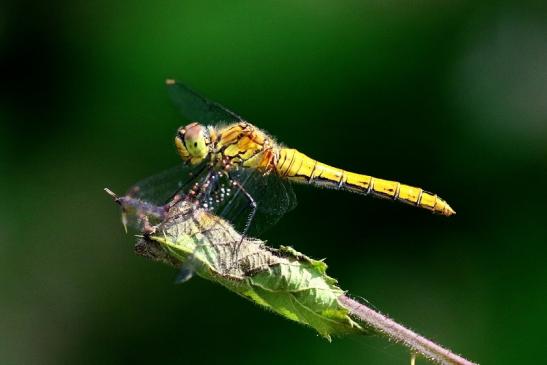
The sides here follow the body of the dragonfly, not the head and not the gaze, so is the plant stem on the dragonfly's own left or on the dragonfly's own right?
on the dragonfly's own left

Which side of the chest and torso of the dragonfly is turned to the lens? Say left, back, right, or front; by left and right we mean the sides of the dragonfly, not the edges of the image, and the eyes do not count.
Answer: left
